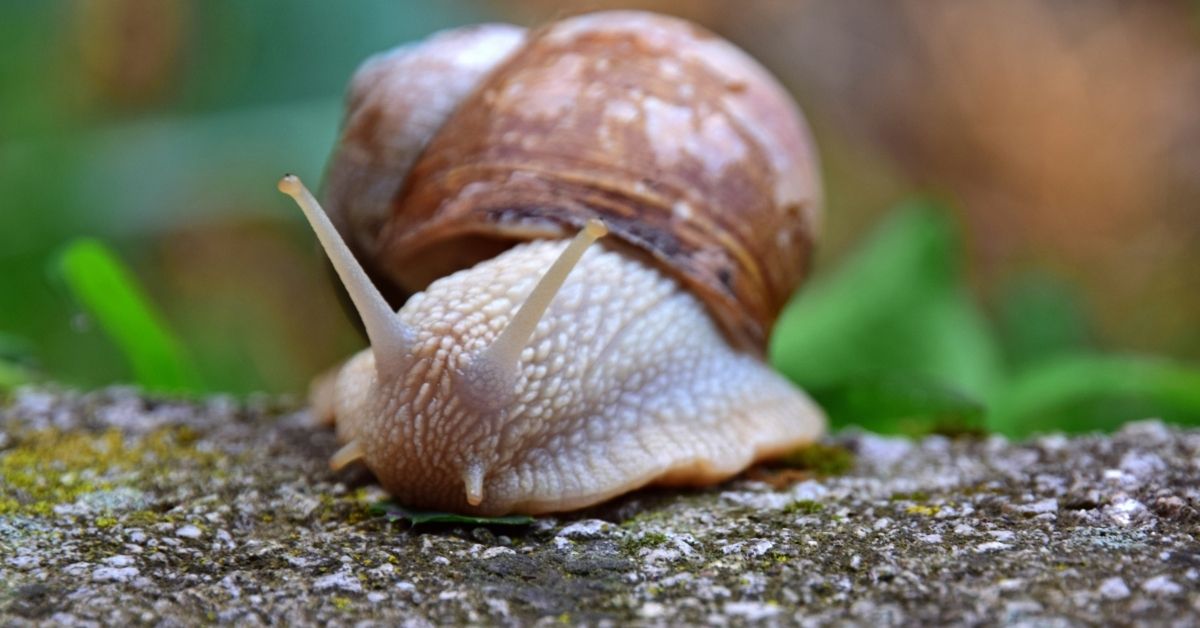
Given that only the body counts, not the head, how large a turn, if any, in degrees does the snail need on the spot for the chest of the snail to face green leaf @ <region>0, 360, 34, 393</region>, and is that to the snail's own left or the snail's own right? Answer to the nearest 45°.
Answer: approximately 90° to the snail's own right

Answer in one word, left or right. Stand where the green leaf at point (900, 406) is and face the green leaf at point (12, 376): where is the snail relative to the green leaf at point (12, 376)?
left

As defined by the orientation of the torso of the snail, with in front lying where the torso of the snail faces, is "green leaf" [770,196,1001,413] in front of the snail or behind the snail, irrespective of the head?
behind

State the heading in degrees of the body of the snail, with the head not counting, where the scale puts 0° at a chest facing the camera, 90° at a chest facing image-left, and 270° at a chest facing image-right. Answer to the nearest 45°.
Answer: approximately 45°

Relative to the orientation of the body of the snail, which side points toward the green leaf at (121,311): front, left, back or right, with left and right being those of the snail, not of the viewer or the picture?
right

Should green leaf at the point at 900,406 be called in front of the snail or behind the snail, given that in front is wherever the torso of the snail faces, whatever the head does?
behind

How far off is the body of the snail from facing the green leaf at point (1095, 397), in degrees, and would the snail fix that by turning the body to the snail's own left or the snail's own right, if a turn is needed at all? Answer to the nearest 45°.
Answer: approximately 180°
